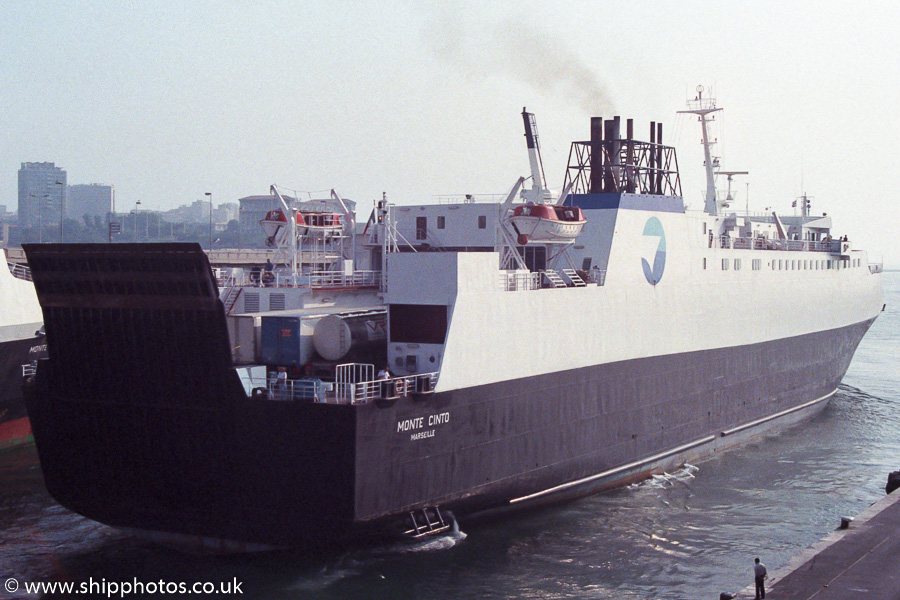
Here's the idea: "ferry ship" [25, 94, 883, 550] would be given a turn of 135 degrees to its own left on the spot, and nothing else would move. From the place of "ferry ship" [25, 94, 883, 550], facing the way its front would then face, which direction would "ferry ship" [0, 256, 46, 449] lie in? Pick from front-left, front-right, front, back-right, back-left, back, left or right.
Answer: front-right

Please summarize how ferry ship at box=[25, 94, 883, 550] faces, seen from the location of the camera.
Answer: facing away from the viewer and to the right of the viewer

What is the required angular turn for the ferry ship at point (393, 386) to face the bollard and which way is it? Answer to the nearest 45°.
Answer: approximately 45° to its right

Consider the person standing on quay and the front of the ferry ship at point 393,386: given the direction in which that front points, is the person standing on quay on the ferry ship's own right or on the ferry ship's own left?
on the ferry ship's own right
